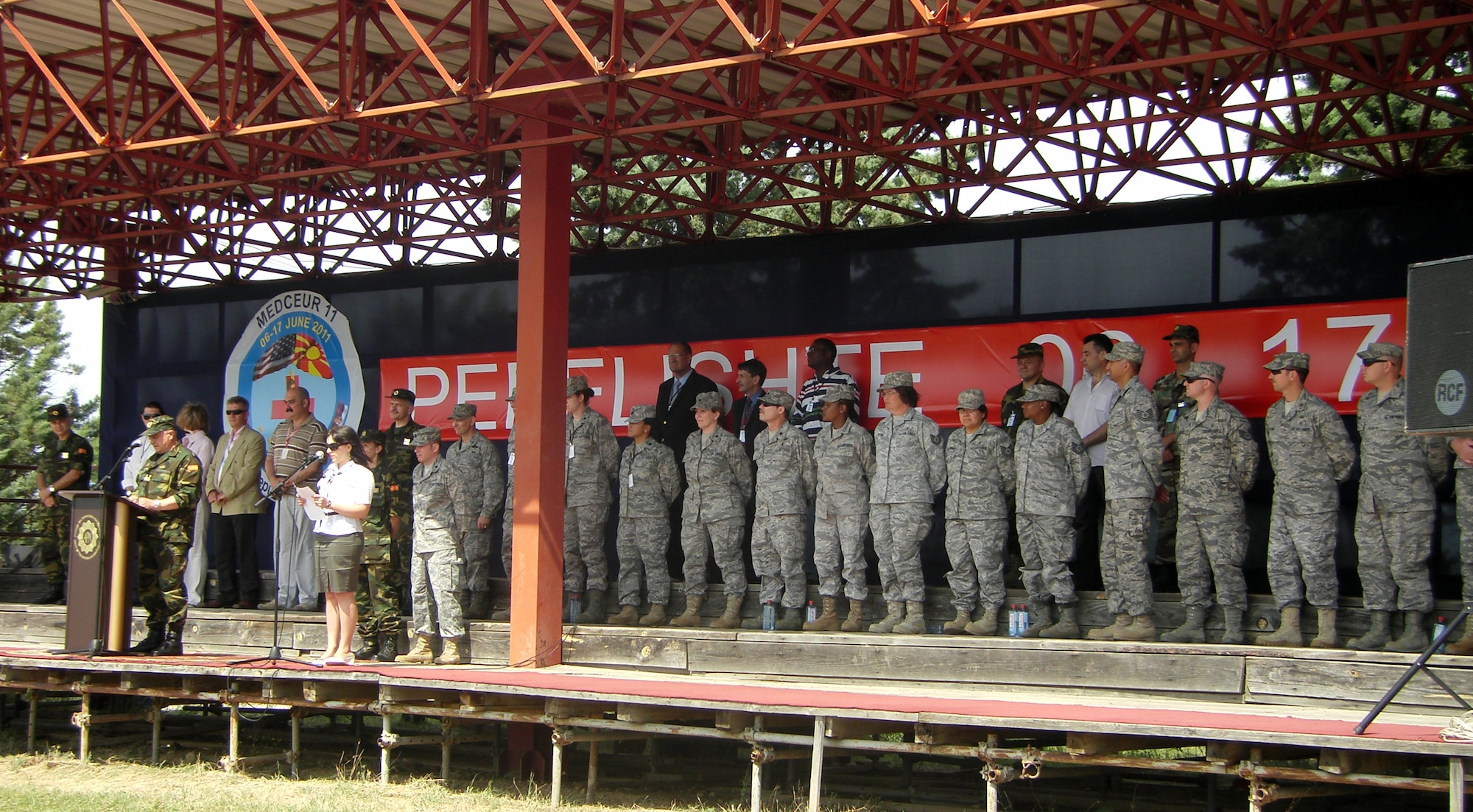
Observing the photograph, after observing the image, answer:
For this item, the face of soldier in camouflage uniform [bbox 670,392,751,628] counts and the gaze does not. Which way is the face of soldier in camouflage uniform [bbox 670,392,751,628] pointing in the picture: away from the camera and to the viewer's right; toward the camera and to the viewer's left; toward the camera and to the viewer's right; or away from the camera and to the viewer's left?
toward the camera and to the viewer's left

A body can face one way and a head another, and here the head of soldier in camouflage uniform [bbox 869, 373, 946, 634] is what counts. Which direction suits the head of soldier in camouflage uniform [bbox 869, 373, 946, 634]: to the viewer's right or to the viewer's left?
to the viewer's left

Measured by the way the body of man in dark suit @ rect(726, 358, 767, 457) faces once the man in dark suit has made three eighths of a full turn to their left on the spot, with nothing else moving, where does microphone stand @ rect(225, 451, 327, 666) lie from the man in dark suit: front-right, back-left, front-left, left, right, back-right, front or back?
back

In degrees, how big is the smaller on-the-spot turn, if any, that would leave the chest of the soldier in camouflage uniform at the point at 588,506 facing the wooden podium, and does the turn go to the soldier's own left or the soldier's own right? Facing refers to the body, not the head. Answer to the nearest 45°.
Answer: approximately 45° to the soldier's own right

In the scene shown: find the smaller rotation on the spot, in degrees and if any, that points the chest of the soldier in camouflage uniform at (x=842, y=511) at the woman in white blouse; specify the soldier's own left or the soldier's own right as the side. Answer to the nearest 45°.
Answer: approximately 45° to the soldier's own right

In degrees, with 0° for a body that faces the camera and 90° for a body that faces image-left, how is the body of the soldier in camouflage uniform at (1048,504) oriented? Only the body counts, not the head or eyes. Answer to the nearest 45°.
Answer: approximately 45°

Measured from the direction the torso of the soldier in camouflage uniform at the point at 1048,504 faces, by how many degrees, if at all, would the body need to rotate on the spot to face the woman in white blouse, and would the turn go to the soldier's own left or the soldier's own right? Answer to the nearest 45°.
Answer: approximately 45° to the soldier's own right

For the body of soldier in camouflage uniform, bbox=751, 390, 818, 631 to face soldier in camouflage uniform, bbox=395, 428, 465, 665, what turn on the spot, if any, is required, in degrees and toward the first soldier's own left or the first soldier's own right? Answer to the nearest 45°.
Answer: approximately 45° to the first soldier's own right
